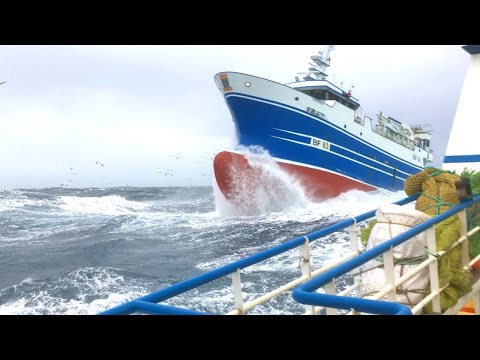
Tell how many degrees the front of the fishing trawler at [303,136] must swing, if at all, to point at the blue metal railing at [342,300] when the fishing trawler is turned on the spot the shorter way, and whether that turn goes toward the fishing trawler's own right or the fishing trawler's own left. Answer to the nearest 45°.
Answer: approximately 45° to the fishing trawler's own left

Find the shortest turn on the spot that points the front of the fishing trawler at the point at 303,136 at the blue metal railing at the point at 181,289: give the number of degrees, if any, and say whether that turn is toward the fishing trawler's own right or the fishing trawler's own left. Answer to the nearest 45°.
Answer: approximately 45° to the fishing trawler's own left

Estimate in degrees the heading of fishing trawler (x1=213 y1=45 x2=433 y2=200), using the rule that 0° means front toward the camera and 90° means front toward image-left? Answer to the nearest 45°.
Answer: approximately 45°

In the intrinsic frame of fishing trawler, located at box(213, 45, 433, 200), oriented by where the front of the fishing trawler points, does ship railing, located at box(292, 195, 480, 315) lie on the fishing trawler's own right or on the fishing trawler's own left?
on the fishing trawler's own left
